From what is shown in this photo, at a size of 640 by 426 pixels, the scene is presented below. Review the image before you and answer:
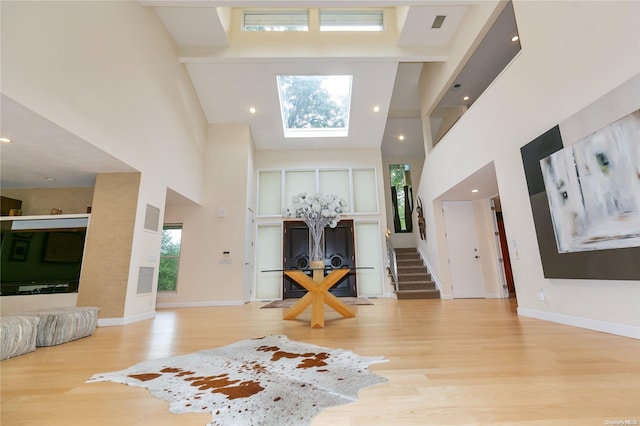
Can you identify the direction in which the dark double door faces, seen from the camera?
facing the viewer

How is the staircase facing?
toward the camera

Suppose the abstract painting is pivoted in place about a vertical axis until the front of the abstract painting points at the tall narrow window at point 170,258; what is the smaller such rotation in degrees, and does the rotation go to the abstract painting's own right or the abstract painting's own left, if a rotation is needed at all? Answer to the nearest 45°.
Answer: approximately 45° to the abstract painting's own right

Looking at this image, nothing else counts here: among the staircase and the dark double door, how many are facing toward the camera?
2

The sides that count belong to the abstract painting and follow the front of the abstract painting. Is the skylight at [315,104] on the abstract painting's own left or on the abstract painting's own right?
on the abstract painting's own right

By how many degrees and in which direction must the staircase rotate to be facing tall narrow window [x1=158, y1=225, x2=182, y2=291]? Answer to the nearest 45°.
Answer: approximately 90° to its right

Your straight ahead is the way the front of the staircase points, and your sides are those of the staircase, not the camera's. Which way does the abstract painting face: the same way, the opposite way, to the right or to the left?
to the right

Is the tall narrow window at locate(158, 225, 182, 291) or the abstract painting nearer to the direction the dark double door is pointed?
the abstract painting
